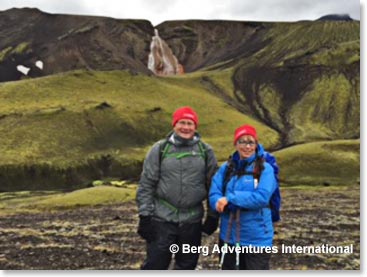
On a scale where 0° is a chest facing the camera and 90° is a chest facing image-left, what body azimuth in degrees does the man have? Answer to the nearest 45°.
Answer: approximately 0°

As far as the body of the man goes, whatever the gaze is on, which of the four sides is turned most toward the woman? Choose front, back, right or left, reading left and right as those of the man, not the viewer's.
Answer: left
